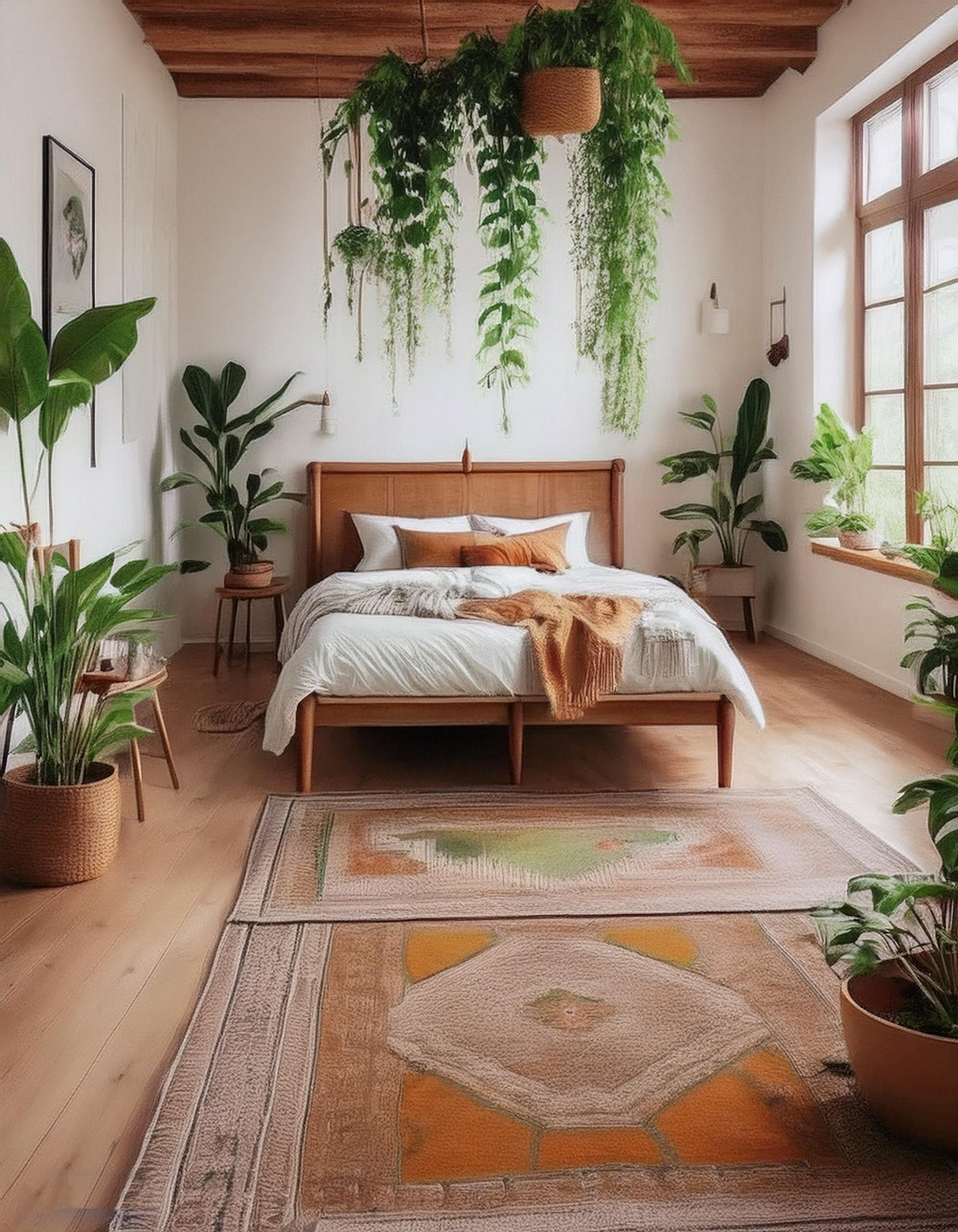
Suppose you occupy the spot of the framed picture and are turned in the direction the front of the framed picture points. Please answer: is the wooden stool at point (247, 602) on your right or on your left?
on your left

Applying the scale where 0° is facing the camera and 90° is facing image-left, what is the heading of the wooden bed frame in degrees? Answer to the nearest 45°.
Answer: approximately 0°

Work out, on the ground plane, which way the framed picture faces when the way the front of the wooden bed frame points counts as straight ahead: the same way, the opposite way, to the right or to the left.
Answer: to the left

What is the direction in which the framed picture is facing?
to the viewer's right

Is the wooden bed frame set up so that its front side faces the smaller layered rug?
yes

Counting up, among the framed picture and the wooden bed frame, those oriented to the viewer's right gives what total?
1

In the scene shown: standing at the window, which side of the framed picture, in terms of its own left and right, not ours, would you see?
front
